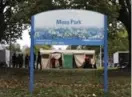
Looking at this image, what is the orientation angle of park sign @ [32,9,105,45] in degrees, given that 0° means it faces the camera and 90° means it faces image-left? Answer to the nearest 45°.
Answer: approximately 0°

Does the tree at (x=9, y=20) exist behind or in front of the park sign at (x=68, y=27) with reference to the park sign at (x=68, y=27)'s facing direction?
behind
